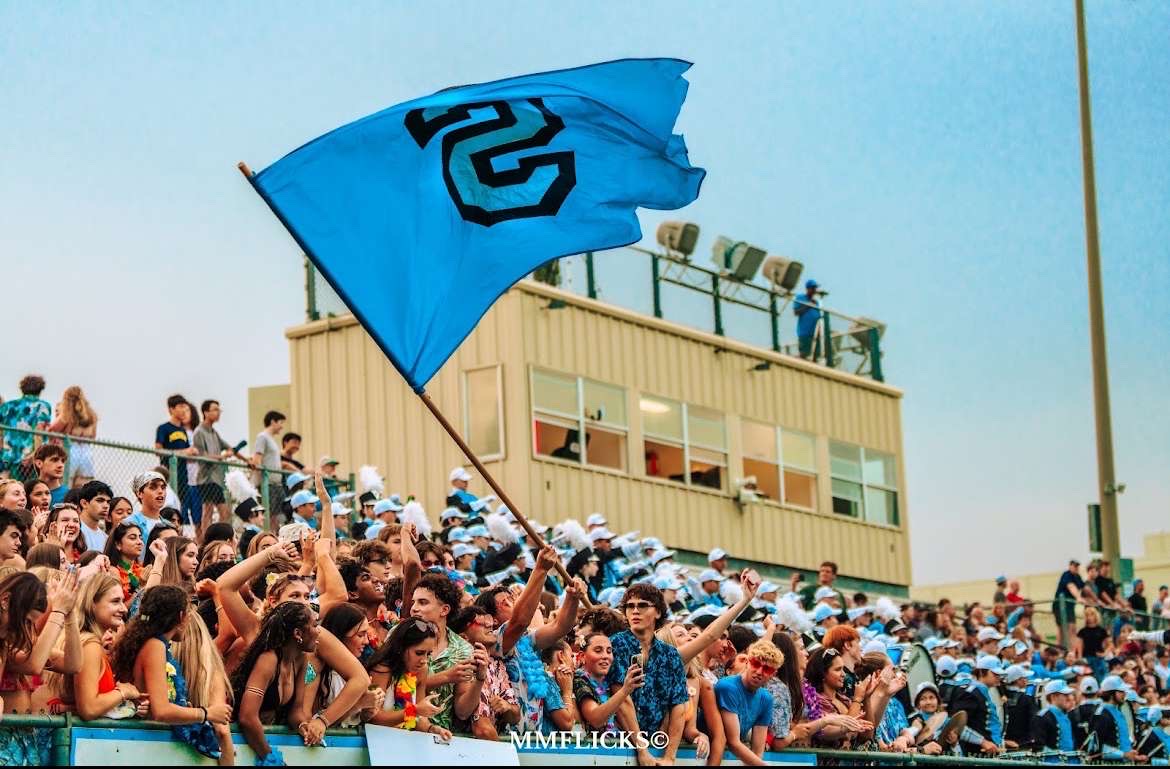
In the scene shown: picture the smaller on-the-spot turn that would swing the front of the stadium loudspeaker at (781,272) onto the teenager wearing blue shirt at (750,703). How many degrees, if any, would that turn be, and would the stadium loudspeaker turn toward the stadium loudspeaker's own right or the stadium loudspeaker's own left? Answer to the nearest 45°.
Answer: approximately 45° to the stadium loudspeaker's own right

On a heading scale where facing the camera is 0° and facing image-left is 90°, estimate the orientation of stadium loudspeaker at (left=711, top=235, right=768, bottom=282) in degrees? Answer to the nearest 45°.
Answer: approximately 315°

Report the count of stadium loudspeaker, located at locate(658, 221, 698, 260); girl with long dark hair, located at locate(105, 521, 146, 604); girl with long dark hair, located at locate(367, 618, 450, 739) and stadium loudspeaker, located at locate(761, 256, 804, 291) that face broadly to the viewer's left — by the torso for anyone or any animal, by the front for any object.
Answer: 0

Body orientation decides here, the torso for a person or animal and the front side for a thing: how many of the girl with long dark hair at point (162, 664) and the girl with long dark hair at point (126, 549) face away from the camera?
0

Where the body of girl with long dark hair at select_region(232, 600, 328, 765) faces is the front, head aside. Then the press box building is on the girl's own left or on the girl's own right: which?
on the girl's own left

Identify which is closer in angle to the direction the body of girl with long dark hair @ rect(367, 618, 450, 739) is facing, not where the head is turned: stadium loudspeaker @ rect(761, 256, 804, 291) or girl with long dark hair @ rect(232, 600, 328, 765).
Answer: the girl with long dark hair

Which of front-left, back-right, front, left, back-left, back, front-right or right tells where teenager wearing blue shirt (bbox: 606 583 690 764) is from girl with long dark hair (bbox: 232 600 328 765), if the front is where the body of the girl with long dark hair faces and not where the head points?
left

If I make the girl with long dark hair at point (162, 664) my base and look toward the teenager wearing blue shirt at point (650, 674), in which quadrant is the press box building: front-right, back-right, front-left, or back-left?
front-left

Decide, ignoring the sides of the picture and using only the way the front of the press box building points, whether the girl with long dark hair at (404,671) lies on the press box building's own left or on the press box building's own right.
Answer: on the press box building's own right

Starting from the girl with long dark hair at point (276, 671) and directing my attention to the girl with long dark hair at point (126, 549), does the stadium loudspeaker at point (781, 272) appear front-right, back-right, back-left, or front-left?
front-right

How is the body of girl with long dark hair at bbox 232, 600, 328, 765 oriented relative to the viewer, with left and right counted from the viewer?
facing the viewer and to the right of the viewer

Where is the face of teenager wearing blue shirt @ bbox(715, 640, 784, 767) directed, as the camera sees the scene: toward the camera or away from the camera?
toward the camera

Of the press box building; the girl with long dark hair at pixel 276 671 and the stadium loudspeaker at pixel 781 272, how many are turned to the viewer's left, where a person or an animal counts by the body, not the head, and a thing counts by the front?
0

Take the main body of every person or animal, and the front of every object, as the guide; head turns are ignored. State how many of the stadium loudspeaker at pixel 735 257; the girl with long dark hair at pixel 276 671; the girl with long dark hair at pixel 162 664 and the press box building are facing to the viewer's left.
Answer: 0
